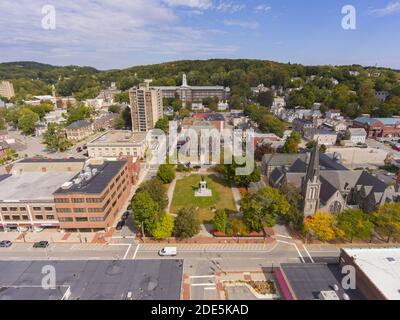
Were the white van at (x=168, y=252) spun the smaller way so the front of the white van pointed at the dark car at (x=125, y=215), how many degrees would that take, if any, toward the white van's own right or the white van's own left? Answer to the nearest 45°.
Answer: approximately 45° to the white van's own right

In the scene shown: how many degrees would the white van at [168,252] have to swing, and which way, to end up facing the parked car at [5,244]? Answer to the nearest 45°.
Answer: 0° — it already faces it

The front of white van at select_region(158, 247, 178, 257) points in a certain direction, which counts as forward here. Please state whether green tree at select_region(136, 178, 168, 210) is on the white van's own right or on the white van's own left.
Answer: on the white van's own right

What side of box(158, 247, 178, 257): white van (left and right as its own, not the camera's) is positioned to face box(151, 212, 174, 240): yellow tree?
right

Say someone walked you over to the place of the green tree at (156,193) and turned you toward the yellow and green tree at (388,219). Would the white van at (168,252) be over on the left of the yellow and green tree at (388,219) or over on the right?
right

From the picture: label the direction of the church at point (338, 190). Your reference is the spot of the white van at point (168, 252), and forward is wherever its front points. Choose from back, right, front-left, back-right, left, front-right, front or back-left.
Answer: back

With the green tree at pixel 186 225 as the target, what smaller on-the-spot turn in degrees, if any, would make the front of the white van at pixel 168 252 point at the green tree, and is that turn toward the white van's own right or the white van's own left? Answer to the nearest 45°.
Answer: approximately 135° to the white van's own right

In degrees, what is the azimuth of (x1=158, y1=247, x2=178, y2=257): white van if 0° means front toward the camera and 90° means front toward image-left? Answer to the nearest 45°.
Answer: approximately 90°

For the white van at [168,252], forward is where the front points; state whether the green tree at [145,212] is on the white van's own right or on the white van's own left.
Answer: on the white van's own right

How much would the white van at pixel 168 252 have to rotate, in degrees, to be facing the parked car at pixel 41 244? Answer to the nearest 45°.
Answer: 0° — it already faces it

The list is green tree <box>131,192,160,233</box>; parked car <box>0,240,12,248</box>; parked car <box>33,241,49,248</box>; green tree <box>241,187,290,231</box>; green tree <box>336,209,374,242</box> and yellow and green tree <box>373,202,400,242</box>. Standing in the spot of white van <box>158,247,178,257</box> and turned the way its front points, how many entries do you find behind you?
3

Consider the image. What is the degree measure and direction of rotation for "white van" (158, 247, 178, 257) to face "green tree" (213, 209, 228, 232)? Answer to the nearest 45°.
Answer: approximately 180°

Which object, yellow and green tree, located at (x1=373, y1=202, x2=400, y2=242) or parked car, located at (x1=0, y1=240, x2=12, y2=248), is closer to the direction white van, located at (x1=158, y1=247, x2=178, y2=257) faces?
the parked car
